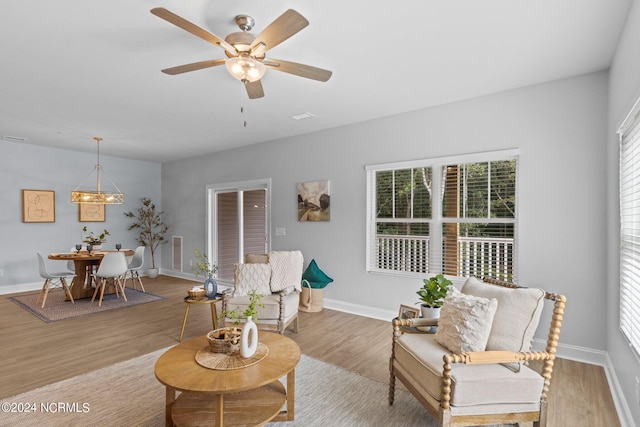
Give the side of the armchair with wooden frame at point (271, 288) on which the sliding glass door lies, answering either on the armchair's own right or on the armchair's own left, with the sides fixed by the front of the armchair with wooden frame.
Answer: on the armchair's own right

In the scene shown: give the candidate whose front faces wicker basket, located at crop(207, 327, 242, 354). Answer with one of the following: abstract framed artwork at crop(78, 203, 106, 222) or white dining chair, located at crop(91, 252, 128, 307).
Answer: the abstract framed artwork

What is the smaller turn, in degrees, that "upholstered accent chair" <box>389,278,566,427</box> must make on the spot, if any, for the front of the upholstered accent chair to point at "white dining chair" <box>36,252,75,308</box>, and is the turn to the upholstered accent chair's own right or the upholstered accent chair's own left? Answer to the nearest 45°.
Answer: approximately 45° to the upholstered accent chair's own right

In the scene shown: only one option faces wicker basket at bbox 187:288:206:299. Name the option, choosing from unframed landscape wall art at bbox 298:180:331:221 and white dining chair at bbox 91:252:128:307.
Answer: the unframed landscape wall art

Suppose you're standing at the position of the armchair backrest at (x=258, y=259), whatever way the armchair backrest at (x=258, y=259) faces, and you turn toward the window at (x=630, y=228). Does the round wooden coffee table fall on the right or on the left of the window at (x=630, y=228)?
right

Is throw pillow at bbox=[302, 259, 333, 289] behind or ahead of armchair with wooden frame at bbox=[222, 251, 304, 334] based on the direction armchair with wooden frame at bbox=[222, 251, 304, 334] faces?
behind

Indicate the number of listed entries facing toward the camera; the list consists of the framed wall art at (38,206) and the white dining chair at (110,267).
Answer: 1

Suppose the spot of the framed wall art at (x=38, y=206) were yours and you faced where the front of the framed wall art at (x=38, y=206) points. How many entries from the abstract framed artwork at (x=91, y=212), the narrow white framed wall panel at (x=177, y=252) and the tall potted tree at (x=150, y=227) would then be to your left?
3

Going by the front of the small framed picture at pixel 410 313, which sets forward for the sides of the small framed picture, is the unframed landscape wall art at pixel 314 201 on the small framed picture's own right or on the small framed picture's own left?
on the small framed picture's own right

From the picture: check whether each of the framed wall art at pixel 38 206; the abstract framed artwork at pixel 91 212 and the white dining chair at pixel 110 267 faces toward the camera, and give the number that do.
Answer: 2

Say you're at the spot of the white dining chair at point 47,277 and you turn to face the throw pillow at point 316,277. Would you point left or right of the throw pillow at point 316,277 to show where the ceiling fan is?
right

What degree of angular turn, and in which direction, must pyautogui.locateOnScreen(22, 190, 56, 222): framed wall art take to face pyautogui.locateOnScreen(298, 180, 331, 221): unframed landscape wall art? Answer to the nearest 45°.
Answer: approximately 45° to its left
